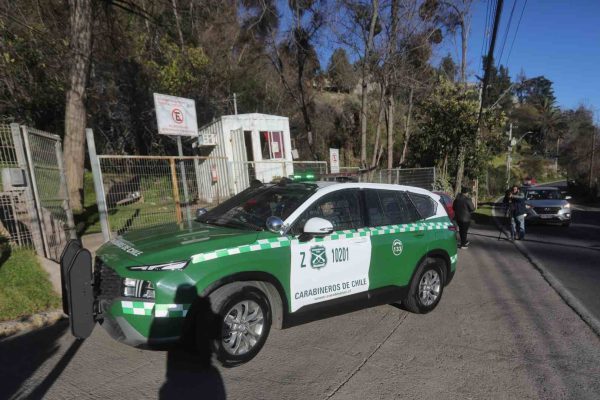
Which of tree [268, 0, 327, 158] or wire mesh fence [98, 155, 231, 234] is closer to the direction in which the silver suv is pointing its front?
the wire mesh fence

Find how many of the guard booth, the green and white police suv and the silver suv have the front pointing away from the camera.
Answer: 0

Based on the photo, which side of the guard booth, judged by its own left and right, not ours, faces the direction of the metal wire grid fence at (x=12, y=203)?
right

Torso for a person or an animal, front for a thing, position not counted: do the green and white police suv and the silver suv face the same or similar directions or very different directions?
same or similar directions

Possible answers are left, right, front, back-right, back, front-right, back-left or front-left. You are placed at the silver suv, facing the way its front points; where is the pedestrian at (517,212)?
front

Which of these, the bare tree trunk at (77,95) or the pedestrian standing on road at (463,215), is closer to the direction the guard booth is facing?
the pedestrian standing on road

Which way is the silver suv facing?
toward the camera

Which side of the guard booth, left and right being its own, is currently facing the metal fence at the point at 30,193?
right

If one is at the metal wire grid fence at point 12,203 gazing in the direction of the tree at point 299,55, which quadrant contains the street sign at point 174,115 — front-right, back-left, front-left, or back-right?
front-right

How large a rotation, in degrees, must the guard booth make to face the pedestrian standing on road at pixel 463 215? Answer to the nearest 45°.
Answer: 0° — it already faces them

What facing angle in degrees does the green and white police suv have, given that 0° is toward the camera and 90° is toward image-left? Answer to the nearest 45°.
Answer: approximately 45°

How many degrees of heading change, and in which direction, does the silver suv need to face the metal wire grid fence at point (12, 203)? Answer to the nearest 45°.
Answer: approximately 45° to its right

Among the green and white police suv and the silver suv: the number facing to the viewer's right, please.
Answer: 0

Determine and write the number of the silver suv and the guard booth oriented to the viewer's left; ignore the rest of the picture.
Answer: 0

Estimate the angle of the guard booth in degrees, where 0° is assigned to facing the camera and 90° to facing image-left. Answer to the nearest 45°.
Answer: approximately 315°

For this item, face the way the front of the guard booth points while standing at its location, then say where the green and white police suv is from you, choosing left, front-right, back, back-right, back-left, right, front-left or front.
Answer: front-right

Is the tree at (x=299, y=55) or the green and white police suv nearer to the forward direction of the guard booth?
the green and white police suv
